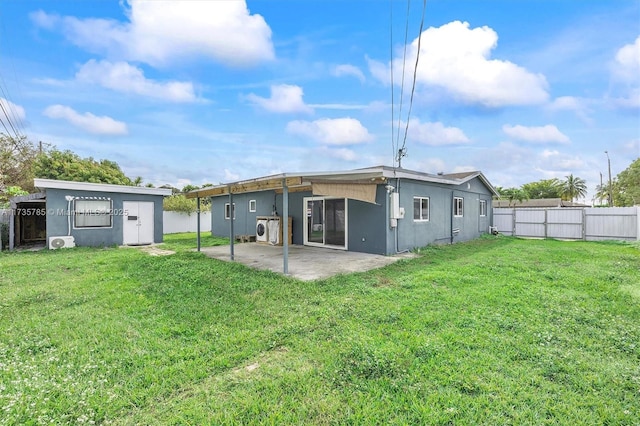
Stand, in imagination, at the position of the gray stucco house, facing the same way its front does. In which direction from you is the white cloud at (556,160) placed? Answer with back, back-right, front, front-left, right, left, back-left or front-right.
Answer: front

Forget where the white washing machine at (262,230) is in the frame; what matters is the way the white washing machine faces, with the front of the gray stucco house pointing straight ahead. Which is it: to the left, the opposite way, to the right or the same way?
the opposite way

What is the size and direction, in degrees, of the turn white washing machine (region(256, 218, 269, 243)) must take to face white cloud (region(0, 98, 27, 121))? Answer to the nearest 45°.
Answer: approximately 90° to its right

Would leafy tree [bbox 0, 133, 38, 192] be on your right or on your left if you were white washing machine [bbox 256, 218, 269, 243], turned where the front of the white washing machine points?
on your right

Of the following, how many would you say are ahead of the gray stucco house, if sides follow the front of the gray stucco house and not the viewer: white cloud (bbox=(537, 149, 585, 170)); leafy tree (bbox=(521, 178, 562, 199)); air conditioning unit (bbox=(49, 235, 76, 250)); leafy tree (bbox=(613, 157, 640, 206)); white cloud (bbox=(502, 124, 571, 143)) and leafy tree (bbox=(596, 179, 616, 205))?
5

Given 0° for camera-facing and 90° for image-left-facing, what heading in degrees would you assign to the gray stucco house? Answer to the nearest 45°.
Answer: approximately 225°

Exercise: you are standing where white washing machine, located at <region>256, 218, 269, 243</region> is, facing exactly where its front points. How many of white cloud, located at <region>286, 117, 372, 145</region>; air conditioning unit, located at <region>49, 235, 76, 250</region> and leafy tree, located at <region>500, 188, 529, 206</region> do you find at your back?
2

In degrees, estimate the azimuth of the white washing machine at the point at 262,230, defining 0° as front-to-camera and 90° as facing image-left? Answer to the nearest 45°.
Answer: approximately 45°

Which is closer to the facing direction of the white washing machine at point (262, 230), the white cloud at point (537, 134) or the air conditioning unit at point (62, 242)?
the air conditioning unit

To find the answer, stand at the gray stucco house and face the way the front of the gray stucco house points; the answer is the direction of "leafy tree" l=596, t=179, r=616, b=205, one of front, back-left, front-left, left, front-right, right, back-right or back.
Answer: front

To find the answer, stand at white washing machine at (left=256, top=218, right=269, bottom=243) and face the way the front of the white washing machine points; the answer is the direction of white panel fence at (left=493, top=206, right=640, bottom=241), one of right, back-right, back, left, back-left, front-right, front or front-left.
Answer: back-left
